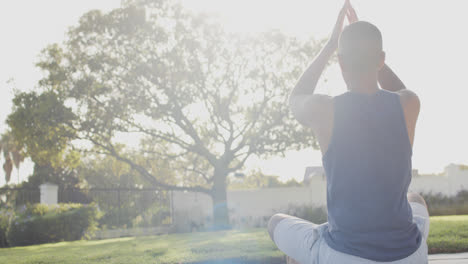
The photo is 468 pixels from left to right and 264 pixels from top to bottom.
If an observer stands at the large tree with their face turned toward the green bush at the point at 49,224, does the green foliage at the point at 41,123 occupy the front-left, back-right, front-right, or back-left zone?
front-right

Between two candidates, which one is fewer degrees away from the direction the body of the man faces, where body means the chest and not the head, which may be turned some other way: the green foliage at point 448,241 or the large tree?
the large tree

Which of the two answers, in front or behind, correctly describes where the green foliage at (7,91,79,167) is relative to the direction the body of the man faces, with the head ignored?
in front

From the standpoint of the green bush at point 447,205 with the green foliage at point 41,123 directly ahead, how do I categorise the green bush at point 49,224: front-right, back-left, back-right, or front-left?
front-left

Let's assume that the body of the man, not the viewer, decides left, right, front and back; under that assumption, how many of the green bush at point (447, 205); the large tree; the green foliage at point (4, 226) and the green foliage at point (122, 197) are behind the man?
0

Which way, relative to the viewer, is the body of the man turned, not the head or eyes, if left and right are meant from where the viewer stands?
facing away from the viewer and to the left of the viewer

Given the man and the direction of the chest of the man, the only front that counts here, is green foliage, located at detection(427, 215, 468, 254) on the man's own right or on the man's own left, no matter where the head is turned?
on the man's own right

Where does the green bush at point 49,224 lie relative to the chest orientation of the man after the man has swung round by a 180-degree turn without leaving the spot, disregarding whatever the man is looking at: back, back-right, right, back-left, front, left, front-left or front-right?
back

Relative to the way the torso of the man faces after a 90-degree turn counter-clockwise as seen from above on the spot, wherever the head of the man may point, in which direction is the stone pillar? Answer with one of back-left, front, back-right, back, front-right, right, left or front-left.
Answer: right

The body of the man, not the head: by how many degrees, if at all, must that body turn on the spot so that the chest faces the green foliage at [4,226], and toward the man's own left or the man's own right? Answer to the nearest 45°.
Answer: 0° — they already face it

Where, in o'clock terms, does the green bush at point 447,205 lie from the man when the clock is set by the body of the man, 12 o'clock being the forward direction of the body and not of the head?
The green bush is roughly at 2 o'clock from the man.

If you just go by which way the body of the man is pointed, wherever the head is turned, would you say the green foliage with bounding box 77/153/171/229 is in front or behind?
in front

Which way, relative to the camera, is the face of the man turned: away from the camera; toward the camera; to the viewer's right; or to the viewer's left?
away from the camera
